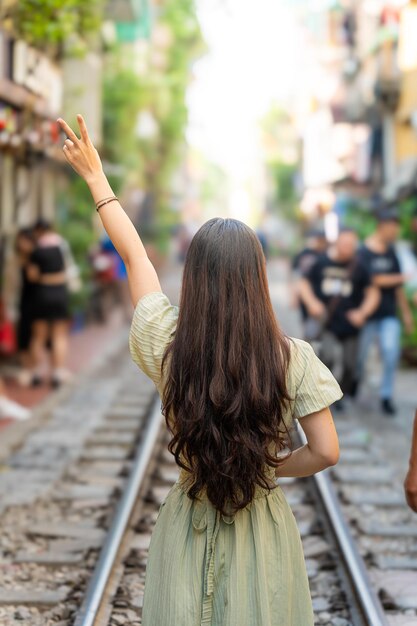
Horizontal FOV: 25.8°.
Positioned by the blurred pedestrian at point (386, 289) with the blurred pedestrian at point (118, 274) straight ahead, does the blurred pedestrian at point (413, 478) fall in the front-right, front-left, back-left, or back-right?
back-left

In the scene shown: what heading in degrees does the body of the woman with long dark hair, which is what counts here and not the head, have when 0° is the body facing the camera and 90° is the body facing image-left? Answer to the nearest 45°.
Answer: approximately 180°

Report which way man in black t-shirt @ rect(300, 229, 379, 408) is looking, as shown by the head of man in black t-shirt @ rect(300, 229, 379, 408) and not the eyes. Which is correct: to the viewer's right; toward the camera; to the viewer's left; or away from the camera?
toward the camera

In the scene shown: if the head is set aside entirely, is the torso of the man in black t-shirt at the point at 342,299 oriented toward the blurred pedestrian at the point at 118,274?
no

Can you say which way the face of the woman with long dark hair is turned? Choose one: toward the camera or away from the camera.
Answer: away from the camera

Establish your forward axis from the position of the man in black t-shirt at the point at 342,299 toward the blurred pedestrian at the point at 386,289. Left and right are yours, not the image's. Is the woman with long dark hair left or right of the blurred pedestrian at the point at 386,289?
right

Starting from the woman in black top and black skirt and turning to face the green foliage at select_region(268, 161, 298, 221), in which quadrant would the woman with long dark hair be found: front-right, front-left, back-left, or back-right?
back-right

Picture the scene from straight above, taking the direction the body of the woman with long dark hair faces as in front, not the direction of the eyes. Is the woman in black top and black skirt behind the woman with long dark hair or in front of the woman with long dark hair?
in front

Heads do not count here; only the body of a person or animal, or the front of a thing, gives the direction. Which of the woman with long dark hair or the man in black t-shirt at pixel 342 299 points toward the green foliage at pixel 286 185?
the woman with long dark hair

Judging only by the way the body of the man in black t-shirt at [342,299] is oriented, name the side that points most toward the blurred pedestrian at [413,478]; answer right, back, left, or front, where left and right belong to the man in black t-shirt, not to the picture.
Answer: front

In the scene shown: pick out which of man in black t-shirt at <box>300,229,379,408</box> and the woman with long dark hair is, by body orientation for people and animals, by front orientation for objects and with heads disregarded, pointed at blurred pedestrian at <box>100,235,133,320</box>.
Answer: the woman with long dark hair

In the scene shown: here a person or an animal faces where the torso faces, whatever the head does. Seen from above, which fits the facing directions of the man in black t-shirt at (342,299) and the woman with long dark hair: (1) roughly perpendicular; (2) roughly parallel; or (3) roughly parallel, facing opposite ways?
roughly parallel, facing opposite ways

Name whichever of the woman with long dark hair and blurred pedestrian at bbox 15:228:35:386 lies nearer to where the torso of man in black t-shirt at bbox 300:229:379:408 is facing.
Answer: the woman with long dark hair

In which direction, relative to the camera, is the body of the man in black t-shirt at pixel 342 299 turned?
toward the camera

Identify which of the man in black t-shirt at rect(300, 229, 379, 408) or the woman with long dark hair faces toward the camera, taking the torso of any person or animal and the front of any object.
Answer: the man in black t-shirt

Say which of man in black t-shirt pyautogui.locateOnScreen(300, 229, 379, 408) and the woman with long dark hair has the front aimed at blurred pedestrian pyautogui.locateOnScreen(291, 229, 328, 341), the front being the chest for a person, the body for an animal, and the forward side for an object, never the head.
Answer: the woman with long dark hair

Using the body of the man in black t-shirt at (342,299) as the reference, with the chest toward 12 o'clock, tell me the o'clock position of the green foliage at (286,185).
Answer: The green foliage is roughly at 6 o'clock from the man in black t-shirt.

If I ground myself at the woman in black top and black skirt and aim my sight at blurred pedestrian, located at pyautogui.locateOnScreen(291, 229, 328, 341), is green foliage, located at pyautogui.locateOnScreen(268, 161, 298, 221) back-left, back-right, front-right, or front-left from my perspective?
front-left

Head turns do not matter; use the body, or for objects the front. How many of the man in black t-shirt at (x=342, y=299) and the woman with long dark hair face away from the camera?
1
